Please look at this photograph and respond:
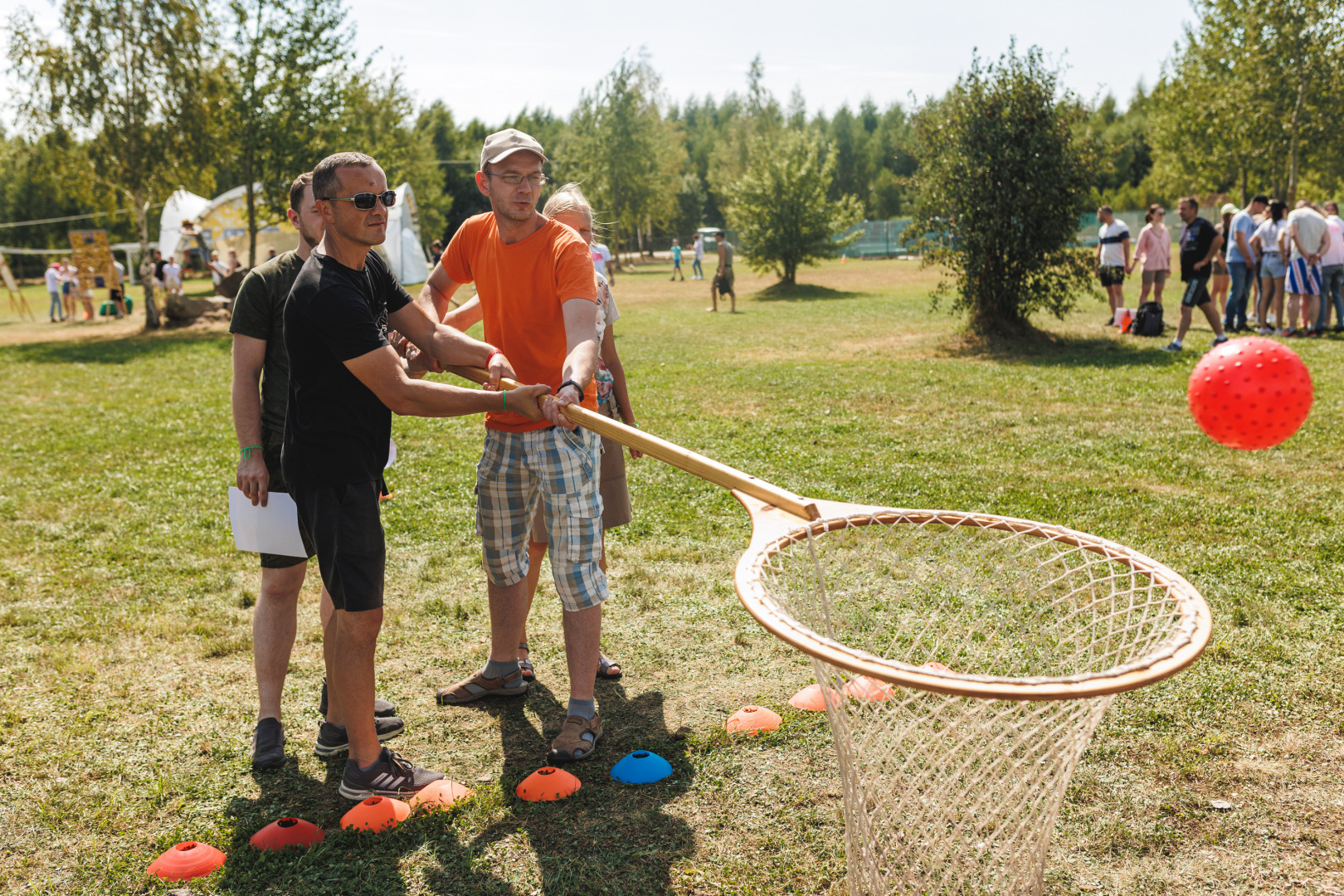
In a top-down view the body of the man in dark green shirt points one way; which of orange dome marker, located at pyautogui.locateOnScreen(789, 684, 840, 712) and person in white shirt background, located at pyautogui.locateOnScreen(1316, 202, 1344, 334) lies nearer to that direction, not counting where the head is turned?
the orange dome marker

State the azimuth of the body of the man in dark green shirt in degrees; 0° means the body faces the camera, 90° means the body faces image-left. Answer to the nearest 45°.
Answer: approximately 315°

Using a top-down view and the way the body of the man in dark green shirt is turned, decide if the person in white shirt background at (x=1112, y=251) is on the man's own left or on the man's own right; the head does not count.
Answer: on the man's own left

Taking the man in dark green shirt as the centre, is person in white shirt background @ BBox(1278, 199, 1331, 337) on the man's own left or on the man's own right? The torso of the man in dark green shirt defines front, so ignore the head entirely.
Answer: on the man's own left

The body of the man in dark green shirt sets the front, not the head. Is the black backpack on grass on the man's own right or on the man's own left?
on the man's own left

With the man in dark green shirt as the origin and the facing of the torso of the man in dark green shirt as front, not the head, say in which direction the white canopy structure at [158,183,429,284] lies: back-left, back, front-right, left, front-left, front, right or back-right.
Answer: back-left

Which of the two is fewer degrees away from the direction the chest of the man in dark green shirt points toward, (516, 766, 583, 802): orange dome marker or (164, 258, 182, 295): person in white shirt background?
the orange dome marker

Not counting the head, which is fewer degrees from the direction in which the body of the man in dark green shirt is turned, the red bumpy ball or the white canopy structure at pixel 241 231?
the red bumpy ball
